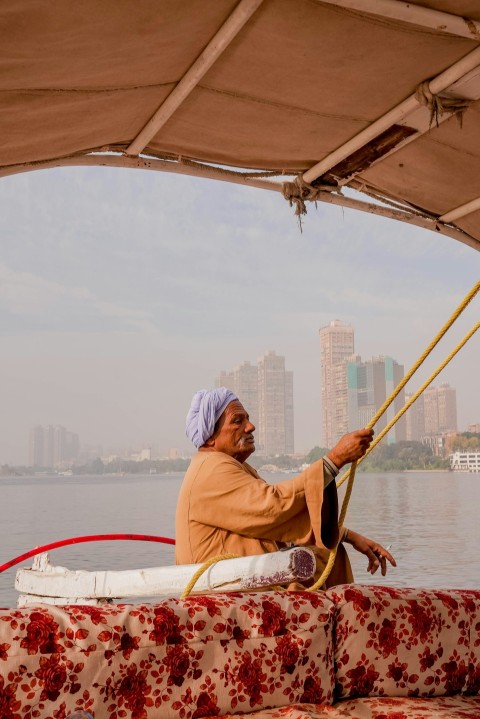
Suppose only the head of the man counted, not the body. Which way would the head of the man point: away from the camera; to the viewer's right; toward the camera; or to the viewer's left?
to the viewer's right

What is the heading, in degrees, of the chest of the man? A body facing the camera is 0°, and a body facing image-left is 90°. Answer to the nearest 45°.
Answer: approximately 270°

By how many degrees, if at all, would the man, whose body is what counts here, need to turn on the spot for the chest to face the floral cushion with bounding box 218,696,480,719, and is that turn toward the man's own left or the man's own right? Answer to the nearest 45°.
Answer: approximately 45° to the man's own right

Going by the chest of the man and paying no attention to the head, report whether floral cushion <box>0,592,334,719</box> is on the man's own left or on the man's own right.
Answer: on the man's own right
